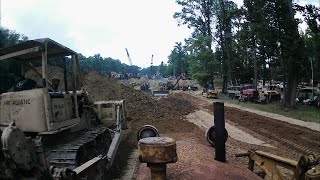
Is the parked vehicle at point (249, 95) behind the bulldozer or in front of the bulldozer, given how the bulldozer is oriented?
in front

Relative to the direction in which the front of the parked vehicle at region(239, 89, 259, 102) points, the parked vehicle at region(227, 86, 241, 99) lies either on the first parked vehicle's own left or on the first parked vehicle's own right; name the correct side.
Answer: on the first parked vehicle's own right

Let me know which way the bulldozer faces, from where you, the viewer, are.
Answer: facing away from the viewer and to the right of the viewer

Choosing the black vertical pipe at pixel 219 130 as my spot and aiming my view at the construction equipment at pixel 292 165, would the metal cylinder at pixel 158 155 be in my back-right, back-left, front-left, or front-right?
front-right

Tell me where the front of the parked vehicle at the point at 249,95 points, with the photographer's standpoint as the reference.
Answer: facing the viewer and to the left of the viewer

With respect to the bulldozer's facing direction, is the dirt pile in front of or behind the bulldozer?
in front

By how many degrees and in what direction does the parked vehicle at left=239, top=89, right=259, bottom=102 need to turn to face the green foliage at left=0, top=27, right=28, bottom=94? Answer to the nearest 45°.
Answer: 0° — it already faces it

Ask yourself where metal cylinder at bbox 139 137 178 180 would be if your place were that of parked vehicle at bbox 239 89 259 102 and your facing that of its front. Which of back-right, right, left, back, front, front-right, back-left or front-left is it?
front-left

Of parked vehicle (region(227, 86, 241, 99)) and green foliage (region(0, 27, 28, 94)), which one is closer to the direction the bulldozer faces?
the parked vehicle
